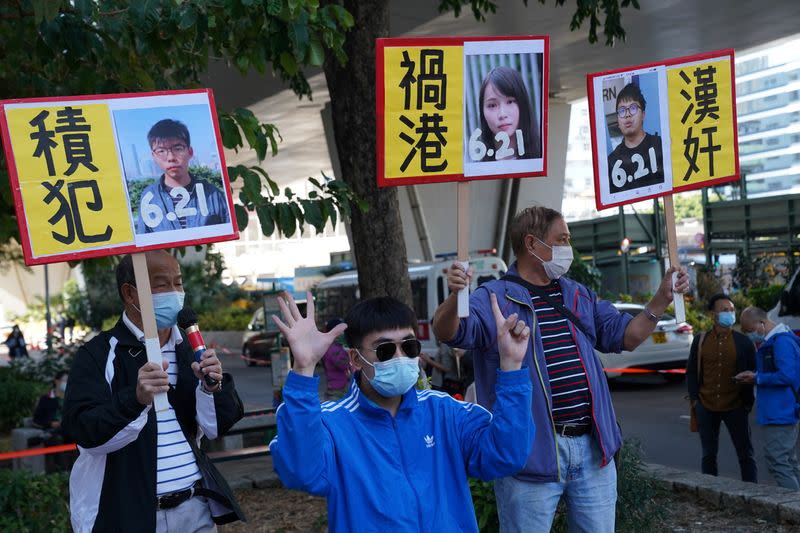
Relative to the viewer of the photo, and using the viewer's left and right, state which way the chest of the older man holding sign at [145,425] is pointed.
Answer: facing the viewer and to the right of the viewer

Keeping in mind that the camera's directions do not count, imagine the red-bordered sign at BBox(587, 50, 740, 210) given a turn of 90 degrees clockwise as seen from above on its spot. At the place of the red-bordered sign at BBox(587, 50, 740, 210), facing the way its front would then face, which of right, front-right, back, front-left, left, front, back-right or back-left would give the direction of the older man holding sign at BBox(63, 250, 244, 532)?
front-left

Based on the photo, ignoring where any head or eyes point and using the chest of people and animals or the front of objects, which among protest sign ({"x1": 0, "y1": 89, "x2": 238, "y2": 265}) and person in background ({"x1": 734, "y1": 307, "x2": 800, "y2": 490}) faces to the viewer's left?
the person in background

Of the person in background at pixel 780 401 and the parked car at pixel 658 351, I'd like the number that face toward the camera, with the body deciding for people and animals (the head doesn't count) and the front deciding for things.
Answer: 0

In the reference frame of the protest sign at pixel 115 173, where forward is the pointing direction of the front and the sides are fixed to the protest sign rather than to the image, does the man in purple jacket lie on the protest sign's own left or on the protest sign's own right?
on the protest sign's own left

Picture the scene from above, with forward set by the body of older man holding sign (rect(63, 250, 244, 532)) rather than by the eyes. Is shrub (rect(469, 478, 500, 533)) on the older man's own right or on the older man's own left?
on the older man's own left

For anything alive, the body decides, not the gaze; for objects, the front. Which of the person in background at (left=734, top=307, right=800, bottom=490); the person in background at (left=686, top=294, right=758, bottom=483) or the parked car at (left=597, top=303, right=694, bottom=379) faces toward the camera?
the person in background at (left=686, top=294, right=758, bottom=483)

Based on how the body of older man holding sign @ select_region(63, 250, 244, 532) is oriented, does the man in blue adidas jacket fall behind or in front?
in front

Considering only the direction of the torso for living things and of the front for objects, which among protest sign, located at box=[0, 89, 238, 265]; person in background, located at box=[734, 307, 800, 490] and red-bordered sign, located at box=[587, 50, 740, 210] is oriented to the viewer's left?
the person in background

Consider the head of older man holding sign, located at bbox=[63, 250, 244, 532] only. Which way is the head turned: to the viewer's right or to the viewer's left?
to the viewer's right

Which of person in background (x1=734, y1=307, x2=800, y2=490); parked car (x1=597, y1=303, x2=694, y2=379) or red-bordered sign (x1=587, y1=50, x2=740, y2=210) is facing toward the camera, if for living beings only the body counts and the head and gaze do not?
the red-bordered sign

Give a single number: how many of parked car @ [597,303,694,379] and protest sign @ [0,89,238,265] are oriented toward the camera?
1

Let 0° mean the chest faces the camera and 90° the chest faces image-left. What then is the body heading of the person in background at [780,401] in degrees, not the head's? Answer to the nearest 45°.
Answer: approximately 90°
